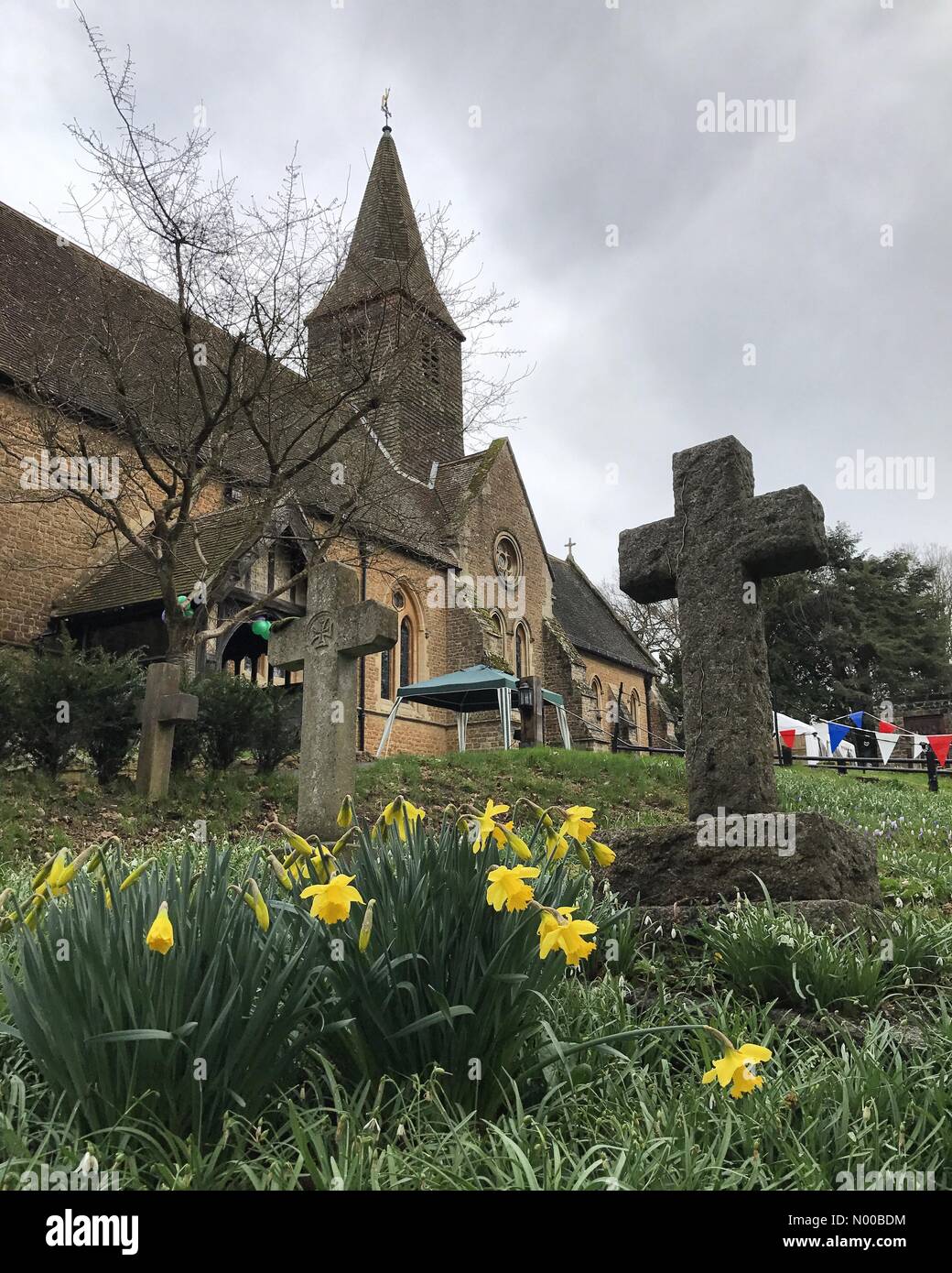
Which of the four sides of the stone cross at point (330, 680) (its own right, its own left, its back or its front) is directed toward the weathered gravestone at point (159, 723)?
right

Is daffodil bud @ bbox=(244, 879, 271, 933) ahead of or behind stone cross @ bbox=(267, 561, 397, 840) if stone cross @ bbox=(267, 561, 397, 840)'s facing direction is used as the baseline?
ahead

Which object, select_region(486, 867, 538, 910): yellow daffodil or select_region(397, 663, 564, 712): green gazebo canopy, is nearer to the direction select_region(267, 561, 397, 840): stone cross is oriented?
the yellow daffodil

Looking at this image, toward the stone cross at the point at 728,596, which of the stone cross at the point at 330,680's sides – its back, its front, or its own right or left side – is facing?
left

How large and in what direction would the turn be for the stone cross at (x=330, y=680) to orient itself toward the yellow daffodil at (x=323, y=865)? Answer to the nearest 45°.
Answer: approximately 45° to its left

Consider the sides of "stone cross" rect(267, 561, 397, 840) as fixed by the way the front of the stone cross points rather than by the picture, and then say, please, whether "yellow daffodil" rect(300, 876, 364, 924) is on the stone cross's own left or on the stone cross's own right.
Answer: on the stone cross's own left

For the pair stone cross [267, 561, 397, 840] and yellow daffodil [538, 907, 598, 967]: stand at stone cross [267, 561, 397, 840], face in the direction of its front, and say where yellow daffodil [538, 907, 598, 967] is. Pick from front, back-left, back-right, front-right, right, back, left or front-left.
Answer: front-left

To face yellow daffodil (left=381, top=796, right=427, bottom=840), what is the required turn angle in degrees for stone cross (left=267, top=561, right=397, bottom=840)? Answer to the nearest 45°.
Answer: approximately 45° to its left

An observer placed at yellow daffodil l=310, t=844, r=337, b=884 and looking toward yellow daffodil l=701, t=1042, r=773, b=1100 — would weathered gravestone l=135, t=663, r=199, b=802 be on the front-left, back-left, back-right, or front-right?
back-left

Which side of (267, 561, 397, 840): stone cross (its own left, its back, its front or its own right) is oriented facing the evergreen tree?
back

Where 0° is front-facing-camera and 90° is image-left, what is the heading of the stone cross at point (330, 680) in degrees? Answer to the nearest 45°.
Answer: approximately 45°

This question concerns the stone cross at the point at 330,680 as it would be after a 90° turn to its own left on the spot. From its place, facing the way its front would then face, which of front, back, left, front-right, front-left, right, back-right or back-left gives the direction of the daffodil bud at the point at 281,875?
front-right

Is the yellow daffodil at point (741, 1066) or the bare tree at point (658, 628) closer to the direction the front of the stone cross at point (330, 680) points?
the yellow daffodil

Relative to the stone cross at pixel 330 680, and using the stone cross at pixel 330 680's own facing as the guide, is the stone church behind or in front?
behind

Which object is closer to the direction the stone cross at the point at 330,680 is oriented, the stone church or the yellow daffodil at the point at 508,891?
the yellow daffodil

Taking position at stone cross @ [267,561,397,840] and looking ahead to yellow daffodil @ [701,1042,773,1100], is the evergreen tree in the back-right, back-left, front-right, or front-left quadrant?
back-left
